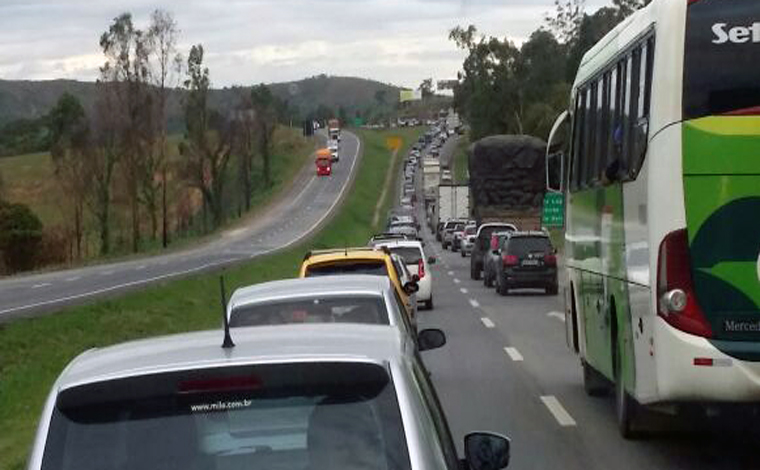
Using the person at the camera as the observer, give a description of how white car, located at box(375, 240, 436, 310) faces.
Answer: facing away from the viewer

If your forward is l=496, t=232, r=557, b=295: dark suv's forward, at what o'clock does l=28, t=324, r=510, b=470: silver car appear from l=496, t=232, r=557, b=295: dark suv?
The silver car is roughly at 6 o'clock from the dark suv.

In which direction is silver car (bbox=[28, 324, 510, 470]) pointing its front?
away from the camera

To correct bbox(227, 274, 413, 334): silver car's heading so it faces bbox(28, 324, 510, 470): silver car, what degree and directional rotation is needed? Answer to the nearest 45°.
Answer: approximately 180°

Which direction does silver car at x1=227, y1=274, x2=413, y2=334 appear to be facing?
away from the camera

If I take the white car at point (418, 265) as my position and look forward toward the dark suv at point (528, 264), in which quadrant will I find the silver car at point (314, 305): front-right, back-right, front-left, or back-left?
back-right

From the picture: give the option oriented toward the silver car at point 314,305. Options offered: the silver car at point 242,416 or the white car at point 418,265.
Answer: the silver car at point 242,416

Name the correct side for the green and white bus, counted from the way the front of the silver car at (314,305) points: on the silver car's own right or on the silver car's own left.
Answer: on the silver car's own right

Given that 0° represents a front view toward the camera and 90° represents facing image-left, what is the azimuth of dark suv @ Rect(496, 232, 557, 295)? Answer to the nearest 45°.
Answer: approximately 180°

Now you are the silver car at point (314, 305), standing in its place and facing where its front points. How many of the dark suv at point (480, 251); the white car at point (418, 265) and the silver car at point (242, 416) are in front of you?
2

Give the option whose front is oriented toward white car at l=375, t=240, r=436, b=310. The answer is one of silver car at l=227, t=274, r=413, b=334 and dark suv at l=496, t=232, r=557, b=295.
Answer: the silver car

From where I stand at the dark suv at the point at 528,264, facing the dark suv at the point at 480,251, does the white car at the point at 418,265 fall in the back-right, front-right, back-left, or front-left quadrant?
back-left
